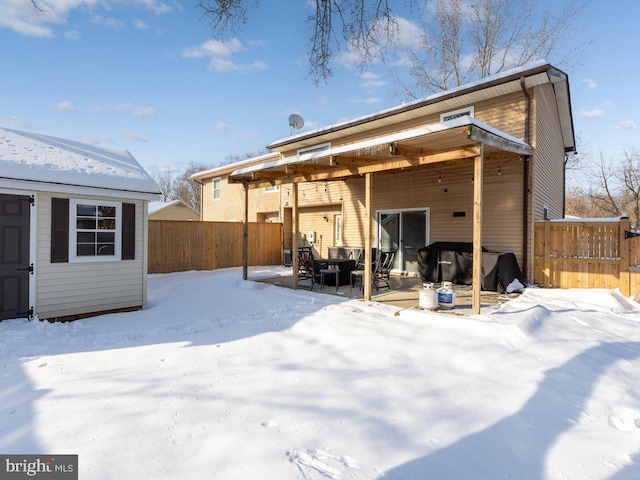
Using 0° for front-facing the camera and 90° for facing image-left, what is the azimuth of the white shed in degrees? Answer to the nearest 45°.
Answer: approximately 315°

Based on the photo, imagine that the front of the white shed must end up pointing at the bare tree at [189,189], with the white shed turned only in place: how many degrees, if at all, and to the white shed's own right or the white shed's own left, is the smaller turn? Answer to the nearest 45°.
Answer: approximately 135° to the white shed's own left

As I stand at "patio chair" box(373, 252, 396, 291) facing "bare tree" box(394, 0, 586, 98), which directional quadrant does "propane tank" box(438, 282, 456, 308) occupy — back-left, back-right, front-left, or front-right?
back-right

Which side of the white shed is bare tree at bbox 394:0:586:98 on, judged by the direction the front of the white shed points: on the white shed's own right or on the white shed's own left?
on the white shed's own left

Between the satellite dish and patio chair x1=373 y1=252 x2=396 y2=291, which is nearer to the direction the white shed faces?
the patio chair

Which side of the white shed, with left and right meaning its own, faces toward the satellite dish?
left

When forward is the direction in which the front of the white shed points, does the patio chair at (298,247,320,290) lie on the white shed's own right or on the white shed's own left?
on the white shed's own left
